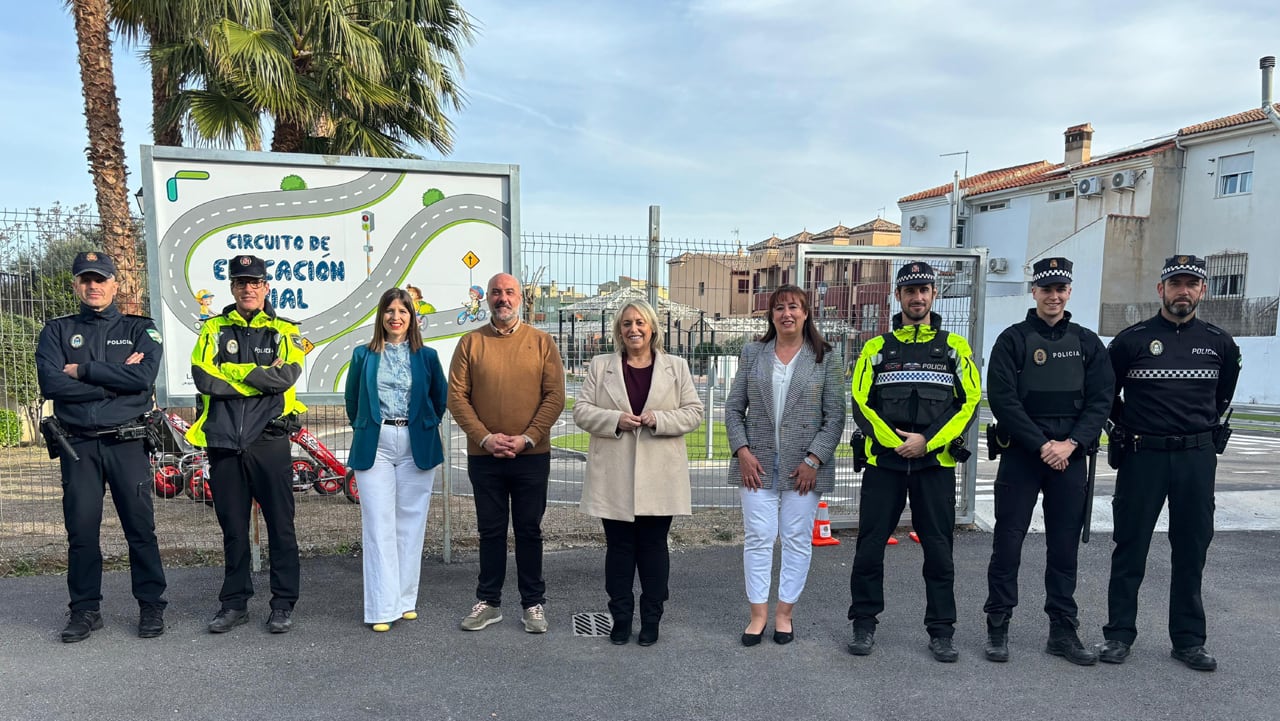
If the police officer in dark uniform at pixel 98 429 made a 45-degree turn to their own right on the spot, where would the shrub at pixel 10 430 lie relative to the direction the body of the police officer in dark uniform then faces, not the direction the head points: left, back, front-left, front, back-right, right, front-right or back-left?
back-right

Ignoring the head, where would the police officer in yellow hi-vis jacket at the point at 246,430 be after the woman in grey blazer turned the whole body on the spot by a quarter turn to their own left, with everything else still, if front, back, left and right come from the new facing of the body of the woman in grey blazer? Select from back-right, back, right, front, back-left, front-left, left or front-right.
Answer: back

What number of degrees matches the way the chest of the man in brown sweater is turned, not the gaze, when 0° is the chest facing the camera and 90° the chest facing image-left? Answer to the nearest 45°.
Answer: approximately 0°

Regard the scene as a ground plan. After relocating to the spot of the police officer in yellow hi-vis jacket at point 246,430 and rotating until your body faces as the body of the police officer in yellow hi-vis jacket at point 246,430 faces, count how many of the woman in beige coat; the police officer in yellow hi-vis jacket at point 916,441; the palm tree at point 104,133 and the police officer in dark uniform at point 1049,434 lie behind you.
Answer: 1

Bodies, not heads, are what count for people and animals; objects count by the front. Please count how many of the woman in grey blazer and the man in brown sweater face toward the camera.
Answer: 2

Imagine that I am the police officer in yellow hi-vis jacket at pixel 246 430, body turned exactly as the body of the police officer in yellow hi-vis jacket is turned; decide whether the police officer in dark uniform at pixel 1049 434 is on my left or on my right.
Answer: on my left

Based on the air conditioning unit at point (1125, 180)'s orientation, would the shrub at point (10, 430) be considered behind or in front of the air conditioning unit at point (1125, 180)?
in front

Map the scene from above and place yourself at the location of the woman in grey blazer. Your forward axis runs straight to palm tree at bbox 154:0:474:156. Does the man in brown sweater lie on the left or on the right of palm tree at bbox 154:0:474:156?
left

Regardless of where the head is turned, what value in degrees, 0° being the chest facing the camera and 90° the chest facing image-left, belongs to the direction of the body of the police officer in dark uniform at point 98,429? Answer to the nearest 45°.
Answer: approximately 0°
